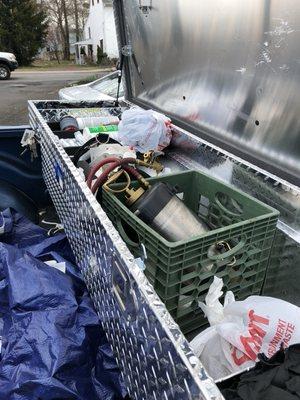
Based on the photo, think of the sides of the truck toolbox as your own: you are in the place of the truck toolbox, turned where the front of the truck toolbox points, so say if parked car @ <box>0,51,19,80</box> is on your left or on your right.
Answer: on your right

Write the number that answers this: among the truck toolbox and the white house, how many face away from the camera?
0

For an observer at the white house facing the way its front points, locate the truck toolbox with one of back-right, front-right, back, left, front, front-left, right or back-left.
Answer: front-left

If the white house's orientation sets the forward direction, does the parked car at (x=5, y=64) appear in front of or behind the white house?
in front

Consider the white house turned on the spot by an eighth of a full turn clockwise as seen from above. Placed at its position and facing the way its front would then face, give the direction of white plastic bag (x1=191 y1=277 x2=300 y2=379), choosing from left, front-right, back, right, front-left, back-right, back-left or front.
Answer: left

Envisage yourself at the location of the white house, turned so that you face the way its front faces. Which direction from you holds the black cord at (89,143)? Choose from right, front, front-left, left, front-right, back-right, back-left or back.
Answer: front-left

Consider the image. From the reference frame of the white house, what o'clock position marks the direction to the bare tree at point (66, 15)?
The bare tree is roughly at 4 o'clock from the white house.

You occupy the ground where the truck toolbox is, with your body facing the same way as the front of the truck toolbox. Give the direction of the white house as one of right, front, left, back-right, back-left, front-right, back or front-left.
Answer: back-right

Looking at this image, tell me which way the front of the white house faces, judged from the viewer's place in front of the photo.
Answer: facing the viewer and to the left of the viewer

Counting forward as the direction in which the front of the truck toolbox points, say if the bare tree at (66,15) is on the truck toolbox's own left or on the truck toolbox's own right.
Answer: on the truck toolbox's own right

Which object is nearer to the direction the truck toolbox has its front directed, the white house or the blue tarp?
the blue tarp
